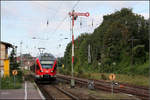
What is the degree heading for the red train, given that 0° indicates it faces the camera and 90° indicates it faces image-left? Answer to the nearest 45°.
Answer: approximately 0°

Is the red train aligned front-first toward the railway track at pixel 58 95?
yes
